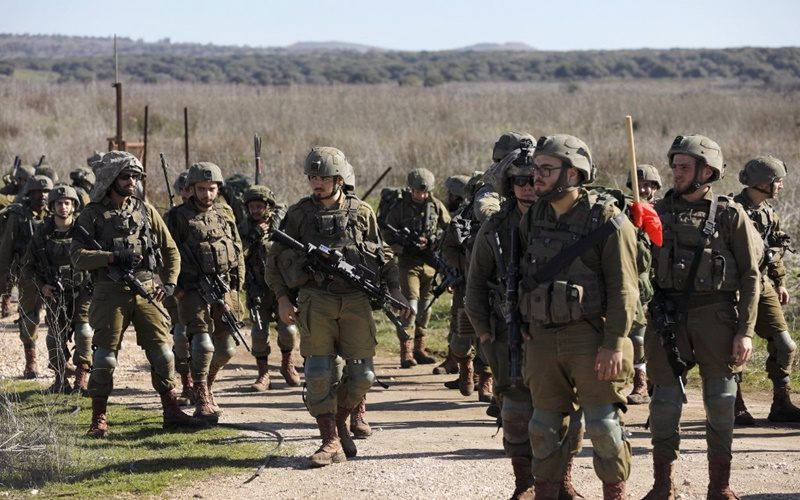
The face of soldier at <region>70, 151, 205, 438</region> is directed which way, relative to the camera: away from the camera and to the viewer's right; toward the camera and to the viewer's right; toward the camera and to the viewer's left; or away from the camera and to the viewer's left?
toward the camera and to the viewer's right

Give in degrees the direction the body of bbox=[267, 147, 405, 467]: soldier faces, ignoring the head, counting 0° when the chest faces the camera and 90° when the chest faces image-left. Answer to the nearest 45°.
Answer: approximately 0°

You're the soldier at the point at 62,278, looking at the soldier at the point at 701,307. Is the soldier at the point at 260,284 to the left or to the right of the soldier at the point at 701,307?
left

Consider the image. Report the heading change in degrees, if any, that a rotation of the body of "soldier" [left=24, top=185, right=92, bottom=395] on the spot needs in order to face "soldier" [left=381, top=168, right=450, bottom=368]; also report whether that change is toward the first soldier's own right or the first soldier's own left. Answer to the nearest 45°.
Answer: approximately 90° to the first soldier's own left

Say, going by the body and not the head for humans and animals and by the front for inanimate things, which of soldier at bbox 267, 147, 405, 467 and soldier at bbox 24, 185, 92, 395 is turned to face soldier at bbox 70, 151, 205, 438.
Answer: soldier at bbox 24, 185, 92, 395

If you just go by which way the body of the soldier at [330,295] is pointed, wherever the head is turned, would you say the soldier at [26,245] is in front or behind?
behind
